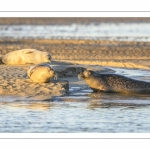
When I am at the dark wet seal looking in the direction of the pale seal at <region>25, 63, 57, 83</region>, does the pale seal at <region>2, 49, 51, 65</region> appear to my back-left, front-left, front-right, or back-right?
front-right

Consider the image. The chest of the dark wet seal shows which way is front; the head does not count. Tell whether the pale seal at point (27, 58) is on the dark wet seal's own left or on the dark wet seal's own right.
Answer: on the dark wet seal's own right

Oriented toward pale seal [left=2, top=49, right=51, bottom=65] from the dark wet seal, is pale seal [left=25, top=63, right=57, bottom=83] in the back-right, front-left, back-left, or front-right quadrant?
front-left

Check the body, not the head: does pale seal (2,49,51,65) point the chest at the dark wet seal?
no

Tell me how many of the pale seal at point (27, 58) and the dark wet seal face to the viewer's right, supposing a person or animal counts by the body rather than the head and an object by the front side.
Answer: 1

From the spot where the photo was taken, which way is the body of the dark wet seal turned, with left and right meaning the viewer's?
facing to the left of the viewer

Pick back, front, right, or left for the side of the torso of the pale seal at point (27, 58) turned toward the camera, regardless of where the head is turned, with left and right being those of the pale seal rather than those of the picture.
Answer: right

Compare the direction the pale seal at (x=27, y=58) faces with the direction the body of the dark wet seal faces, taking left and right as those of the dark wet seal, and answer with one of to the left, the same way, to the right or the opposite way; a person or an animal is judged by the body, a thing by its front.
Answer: the opposite way

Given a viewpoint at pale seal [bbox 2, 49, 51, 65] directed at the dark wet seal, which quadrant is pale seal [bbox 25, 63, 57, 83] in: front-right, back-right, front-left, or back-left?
front-right

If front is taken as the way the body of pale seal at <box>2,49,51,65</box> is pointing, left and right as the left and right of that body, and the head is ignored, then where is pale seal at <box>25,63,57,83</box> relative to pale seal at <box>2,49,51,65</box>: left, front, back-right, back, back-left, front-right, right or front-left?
right

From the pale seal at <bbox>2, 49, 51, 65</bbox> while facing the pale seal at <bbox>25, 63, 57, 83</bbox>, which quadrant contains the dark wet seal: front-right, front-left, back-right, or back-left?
front-left

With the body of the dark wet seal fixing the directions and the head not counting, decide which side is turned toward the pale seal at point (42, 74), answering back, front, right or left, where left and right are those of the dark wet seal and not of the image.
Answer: front
